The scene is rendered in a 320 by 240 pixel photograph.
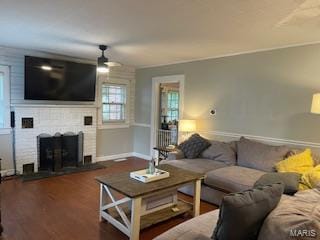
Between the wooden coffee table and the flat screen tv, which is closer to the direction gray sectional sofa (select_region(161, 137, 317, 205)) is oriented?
the wooden coffee table

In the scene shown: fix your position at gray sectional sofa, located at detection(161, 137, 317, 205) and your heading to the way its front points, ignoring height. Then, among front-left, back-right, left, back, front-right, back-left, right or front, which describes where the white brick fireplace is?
front-right

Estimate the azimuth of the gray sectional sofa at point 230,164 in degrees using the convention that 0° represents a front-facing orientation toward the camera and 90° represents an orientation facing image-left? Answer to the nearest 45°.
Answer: approximately 45°

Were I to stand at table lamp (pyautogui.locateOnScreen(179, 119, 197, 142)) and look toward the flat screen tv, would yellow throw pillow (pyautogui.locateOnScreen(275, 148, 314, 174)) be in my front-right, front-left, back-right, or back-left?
back-left

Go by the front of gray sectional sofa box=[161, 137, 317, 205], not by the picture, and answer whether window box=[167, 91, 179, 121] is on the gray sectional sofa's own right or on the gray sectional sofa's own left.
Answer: on the gray sectional sofa's own right

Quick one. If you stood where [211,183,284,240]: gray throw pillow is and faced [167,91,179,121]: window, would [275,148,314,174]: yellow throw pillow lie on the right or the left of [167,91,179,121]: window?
right

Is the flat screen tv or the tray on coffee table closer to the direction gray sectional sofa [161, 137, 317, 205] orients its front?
the tray on coffee table

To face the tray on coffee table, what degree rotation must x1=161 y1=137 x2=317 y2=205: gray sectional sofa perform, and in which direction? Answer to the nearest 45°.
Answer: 0° — it already faces it

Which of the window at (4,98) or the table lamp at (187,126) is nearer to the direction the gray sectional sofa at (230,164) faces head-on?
the window

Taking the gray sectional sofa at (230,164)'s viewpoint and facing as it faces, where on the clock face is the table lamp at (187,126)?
The table lamp is roughly at 3 o'clock from the gray sectional sofa.

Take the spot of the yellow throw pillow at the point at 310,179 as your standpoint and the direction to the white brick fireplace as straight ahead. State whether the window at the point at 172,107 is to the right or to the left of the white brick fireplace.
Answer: right
